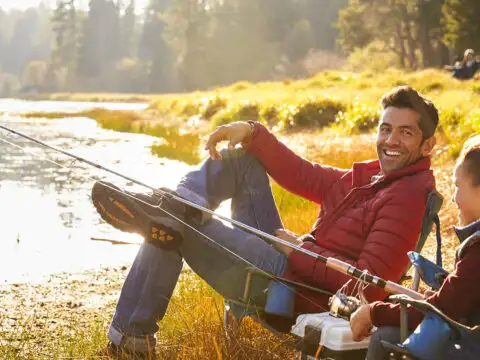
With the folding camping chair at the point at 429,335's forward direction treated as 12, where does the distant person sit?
The distant person is roughly at 3 o'clock from the folding camping chair.

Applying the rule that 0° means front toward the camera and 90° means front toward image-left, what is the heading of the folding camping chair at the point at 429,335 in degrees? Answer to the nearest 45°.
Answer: approximately 90°

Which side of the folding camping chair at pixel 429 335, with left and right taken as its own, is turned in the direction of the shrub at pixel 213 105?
right

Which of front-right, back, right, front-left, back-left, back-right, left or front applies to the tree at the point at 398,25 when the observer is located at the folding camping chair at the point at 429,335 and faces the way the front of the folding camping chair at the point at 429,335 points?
right

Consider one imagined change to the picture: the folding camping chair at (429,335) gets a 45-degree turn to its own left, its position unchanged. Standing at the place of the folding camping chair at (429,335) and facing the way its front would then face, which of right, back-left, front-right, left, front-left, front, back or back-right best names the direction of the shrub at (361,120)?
back-right

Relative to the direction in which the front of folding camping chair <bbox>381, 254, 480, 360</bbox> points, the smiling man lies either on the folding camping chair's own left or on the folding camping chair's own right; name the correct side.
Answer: on the folding camping chair's own right

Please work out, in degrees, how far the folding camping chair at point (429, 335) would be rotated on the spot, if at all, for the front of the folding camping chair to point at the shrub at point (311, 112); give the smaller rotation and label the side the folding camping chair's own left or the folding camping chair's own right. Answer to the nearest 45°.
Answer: approximately 90° to the folding camping chair's own right

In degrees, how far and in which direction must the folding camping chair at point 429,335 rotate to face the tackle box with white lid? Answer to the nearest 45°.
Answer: approximately 45° to its right
